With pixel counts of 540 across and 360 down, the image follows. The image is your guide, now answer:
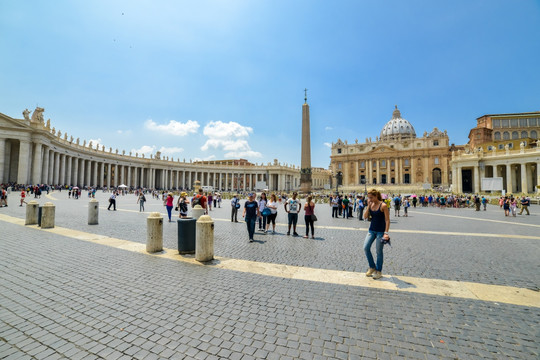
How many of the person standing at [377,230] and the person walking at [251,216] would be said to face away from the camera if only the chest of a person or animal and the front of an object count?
0

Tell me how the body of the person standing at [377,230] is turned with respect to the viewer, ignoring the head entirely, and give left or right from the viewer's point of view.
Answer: facing the viewer and to the left of the viewer

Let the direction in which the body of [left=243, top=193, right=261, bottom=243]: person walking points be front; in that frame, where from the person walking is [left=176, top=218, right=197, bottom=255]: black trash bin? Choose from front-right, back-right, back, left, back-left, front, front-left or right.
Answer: front-right

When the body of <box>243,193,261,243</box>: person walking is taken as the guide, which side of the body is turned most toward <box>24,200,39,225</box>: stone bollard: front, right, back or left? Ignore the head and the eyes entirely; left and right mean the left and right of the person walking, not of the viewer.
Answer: right

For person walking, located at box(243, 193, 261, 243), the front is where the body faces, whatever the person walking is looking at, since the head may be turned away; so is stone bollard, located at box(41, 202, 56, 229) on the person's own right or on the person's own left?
on the person's own right

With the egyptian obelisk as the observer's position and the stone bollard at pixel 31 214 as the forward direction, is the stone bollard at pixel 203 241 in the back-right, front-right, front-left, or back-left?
front-left

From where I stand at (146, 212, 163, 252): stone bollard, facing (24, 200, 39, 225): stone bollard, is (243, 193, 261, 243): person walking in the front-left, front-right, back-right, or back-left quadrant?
back-right

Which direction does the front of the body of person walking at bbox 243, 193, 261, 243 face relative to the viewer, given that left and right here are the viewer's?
facing the viewer

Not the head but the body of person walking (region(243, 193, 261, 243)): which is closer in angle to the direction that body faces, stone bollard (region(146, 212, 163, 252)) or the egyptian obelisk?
the stone bollard
